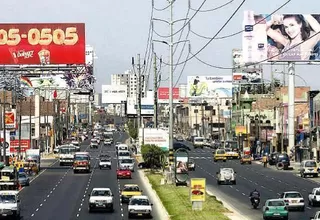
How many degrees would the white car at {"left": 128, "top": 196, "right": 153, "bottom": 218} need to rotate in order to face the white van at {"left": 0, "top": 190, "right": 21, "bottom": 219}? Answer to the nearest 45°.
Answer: approximately 90° to its right

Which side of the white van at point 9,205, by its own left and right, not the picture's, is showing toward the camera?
front

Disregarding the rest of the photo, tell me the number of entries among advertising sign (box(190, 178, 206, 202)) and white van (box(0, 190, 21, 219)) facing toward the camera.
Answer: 2

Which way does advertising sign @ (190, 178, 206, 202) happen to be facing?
toward the camera

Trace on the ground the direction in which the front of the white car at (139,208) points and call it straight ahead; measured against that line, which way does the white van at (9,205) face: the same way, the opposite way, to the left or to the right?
the same way

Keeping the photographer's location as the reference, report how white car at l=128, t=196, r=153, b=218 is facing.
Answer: facing the viewer

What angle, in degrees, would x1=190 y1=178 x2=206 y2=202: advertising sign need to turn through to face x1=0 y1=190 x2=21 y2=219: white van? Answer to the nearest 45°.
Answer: approximately 90° to its right

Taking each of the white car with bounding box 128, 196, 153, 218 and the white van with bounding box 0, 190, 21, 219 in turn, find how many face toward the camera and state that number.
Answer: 2

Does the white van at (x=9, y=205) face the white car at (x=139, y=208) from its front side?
no
